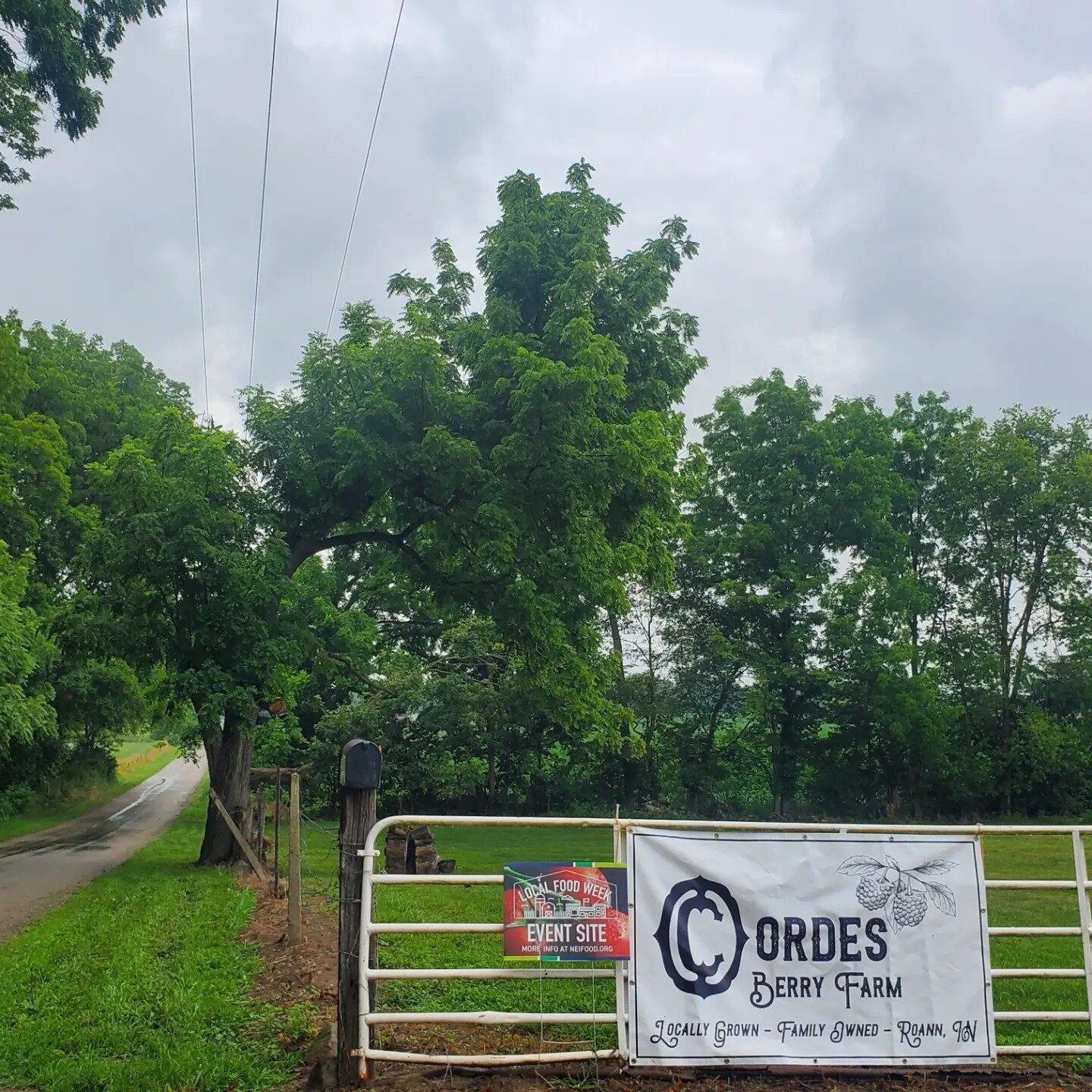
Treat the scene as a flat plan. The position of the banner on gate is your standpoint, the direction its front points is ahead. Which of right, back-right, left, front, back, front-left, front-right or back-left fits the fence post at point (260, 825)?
back-right

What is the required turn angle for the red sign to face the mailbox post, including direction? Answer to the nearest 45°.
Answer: approximately 90° to its right

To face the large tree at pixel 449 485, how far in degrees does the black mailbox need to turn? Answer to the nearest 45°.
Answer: approximately 180°

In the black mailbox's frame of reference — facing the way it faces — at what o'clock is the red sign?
The red sign is roughly at 9 o'clock from the black mailbox.

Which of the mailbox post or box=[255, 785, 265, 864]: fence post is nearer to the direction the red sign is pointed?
the mailbox post

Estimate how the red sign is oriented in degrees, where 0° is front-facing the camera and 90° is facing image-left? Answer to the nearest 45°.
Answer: approximately 0°

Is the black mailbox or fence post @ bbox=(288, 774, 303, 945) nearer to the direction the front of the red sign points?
the black mailbox

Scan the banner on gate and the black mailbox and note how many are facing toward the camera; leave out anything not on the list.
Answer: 2
